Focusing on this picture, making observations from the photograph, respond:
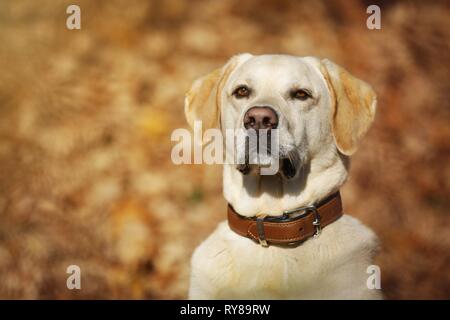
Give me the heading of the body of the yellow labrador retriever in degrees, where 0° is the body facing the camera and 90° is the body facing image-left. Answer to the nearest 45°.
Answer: approximately 0°
